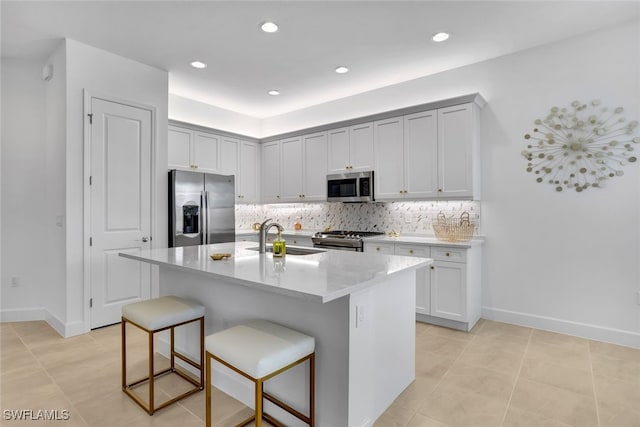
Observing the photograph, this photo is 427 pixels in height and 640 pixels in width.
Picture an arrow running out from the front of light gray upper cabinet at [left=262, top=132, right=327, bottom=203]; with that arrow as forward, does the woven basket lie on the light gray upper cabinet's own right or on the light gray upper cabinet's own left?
on the light gray upper cabinet's own left

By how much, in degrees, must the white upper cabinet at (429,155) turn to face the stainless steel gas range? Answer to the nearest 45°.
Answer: approximately 45° to its right

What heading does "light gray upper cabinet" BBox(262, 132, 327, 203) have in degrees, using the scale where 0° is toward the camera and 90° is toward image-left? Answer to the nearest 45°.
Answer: approximately 45°

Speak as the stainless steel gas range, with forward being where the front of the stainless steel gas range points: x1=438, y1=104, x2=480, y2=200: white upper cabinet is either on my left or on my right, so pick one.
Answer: on my left

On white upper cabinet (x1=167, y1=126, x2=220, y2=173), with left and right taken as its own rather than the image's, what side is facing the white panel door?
right

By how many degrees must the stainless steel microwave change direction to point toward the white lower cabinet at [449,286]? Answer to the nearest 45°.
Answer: approximately 90° to its left

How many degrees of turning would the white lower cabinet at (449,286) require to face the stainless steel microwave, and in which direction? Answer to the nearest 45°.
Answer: approximately 90° to its right

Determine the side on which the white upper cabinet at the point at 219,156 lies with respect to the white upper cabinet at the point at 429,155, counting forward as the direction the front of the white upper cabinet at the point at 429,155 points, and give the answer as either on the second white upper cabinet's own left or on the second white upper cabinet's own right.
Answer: on the second white upper cabinet's own right
